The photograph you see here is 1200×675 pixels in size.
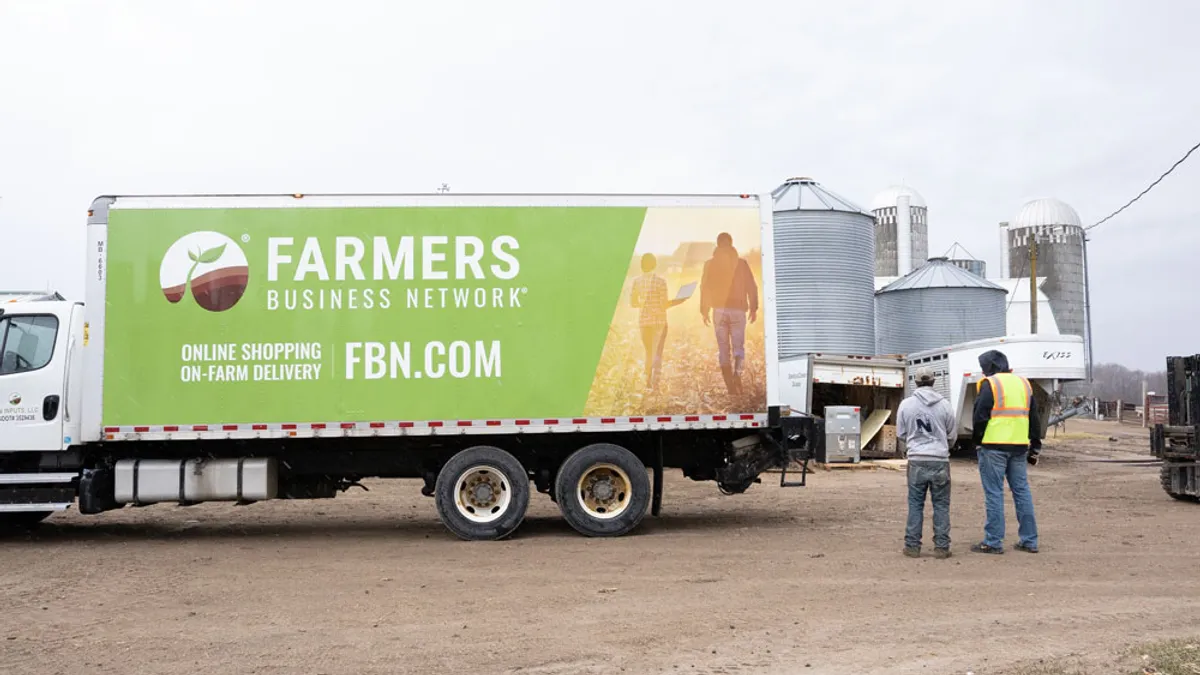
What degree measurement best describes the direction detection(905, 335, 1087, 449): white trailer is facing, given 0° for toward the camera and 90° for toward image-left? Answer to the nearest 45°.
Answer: approximately 315°

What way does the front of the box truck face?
to the viewer's left

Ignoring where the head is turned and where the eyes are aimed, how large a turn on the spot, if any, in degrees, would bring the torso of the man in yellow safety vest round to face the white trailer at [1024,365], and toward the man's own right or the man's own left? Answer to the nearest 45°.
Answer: approximately 45° to the man's own right

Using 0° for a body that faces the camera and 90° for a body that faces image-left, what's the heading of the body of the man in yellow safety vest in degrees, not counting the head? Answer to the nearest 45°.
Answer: approximately 135°

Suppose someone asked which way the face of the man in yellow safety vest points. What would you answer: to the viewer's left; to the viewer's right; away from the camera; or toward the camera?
away from the camera

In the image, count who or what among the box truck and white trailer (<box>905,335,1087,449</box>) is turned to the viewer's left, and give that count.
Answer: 1

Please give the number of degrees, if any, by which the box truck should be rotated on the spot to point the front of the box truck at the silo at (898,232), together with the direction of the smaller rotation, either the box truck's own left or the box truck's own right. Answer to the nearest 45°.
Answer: approximately 135° to the box truck's own right

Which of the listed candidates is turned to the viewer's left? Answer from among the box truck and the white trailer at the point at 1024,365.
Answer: the box truck

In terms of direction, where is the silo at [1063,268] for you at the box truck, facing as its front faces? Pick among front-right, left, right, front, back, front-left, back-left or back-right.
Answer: back-right

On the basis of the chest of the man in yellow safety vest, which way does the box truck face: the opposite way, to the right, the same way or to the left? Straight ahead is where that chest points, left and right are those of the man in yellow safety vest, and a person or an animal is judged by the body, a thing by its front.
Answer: to the left

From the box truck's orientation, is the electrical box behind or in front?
behind

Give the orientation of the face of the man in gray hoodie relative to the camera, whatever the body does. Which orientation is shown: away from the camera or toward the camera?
away from the camera
